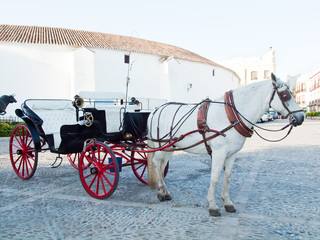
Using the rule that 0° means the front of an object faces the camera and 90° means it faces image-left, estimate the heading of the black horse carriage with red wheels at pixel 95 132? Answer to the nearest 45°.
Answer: approximately 315°

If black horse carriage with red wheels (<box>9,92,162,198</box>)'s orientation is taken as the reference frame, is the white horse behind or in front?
in front

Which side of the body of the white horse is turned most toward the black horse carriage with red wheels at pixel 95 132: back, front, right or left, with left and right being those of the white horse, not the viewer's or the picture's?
back

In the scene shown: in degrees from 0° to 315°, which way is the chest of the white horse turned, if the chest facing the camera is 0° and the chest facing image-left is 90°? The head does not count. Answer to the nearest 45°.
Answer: approximately 315°

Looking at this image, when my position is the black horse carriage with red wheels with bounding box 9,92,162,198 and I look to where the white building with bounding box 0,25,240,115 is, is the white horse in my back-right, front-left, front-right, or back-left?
back-right

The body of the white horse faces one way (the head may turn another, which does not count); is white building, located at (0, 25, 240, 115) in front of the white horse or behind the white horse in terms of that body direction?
behind

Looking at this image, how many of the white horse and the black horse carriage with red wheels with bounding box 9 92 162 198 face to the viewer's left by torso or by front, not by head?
0

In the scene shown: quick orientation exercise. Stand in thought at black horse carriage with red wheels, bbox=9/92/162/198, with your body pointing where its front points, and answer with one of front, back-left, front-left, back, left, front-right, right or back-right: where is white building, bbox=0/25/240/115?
back-left
